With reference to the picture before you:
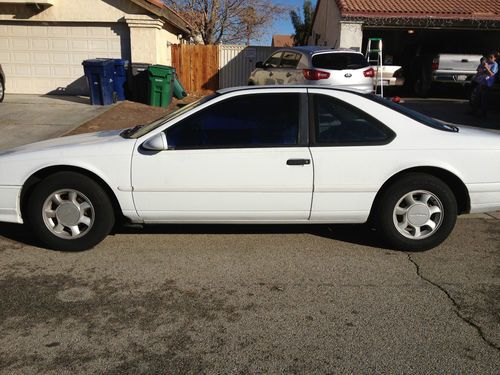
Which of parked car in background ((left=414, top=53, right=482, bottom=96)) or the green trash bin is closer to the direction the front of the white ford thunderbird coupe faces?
the green trash bin

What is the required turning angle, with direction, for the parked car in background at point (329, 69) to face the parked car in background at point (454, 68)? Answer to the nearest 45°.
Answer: approximately 90° to its right

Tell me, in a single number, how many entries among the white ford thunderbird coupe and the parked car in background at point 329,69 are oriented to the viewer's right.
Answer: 0

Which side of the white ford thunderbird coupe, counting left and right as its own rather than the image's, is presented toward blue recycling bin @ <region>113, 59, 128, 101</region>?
right

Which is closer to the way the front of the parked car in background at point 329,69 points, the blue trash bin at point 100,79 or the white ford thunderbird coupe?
the blue trash bin

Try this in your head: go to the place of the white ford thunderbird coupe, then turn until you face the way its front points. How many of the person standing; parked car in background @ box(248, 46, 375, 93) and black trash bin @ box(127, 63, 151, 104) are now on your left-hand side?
0

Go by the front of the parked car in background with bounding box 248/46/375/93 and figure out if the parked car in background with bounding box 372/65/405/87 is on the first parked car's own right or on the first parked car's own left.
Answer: on the first parked car's own right

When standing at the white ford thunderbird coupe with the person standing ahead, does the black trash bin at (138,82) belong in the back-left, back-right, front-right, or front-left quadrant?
front-left

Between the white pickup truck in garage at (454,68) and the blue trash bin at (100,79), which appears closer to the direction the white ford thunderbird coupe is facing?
the blue trash bin

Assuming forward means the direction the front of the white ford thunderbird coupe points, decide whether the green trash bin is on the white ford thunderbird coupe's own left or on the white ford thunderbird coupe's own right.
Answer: on the white ford thunderbird coupe's own right

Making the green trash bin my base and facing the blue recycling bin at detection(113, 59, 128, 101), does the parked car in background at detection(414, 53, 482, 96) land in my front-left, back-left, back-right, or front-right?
back-right

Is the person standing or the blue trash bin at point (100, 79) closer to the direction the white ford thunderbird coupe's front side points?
the blue trash bin

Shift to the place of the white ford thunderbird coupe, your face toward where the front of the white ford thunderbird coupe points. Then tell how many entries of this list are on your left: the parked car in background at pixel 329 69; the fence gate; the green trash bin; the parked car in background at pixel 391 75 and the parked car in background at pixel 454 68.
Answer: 0

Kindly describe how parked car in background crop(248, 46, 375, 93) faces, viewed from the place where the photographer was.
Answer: facing away from the viewer and to the left of the viewer

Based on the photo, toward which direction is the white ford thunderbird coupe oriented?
to the viewer's left

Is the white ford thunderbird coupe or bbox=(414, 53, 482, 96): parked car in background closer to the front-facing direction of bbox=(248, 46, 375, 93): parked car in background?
the parked car in background

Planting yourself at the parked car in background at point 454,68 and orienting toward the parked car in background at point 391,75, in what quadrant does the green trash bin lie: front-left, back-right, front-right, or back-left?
front-left

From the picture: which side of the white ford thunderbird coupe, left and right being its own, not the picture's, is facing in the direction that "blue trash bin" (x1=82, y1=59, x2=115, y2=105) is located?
right
